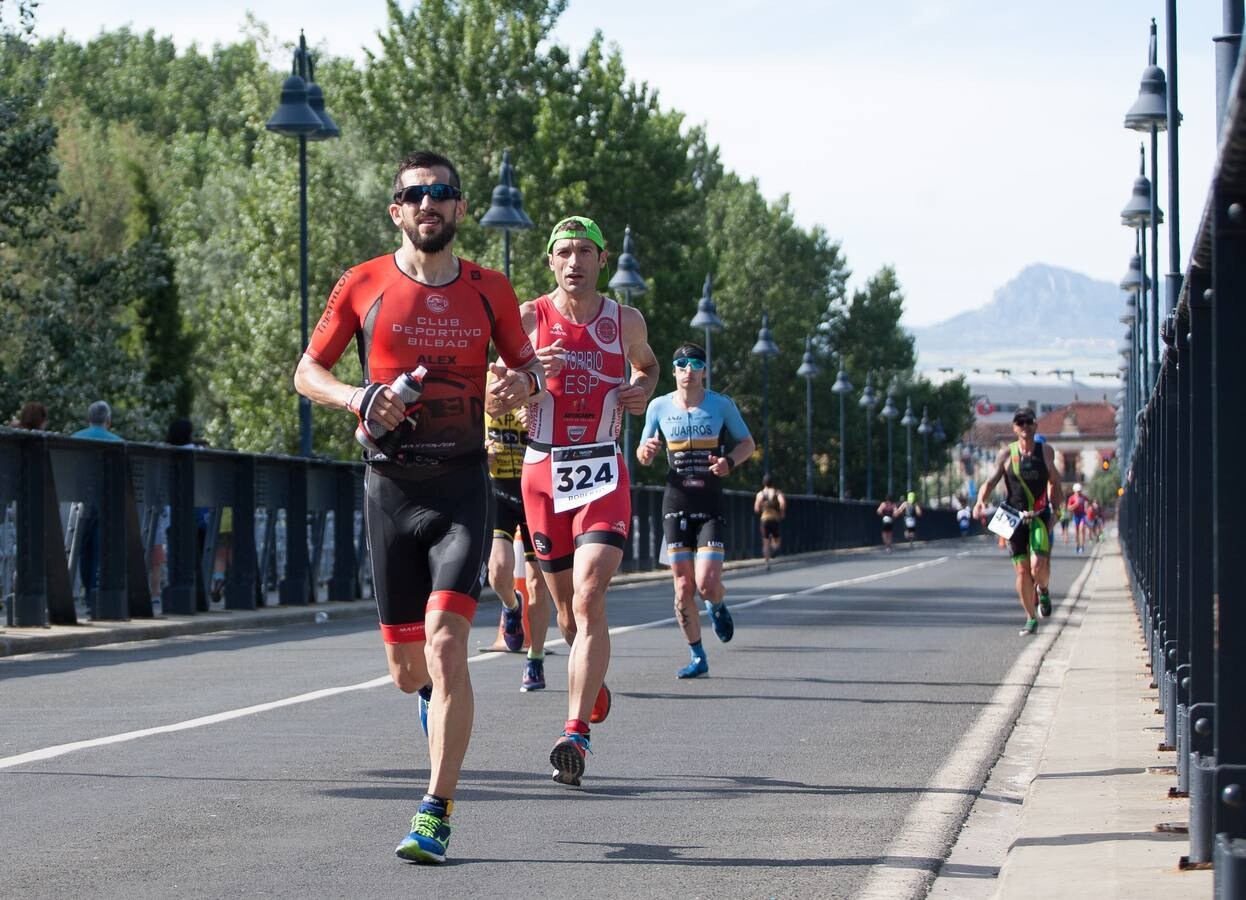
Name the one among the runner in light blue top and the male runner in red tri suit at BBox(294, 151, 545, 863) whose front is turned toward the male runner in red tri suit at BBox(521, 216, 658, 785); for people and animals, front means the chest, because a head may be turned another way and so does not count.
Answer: the runner in light blue top

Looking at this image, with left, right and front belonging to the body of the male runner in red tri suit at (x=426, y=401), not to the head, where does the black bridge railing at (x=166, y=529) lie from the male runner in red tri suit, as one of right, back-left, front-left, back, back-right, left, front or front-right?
back

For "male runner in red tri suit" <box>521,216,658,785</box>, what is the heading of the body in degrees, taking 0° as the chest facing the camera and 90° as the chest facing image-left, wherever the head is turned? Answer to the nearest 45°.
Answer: approximately 0°

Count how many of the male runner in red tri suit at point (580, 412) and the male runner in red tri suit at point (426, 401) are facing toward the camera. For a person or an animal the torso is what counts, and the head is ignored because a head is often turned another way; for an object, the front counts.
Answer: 2

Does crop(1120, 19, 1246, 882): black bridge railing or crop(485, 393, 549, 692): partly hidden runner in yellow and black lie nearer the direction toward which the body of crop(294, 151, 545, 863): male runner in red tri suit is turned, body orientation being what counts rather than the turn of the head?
the black bridge railing

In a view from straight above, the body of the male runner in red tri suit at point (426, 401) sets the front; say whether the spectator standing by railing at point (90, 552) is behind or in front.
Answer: behind

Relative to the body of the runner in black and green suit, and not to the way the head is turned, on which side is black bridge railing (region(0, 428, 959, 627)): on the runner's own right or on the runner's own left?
on the runner's own right
